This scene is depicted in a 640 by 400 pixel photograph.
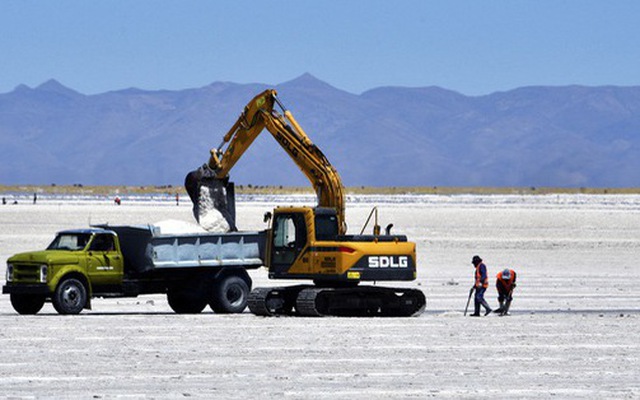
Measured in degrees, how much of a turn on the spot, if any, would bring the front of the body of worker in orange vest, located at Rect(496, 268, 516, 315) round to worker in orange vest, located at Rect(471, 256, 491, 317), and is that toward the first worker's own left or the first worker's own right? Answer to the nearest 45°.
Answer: approximately 45° to the first worker's own right

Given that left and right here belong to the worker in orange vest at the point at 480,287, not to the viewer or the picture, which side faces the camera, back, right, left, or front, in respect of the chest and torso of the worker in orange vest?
left

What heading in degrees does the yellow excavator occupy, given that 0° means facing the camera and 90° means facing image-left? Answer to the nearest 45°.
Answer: approximately 90°

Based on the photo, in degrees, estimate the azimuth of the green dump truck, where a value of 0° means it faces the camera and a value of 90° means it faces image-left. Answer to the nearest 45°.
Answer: approximately 45°

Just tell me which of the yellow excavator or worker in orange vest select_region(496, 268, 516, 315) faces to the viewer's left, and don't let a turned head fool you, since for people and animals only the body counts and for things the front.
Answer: the yellow excavator

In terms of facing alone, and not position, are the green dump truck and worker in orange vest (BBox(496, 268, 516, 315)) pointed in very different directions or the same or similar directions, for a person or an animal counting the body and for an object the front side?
same or similar directions

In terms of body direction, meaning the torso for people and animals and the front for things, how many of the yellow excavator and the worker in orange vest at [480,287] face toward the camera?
0
